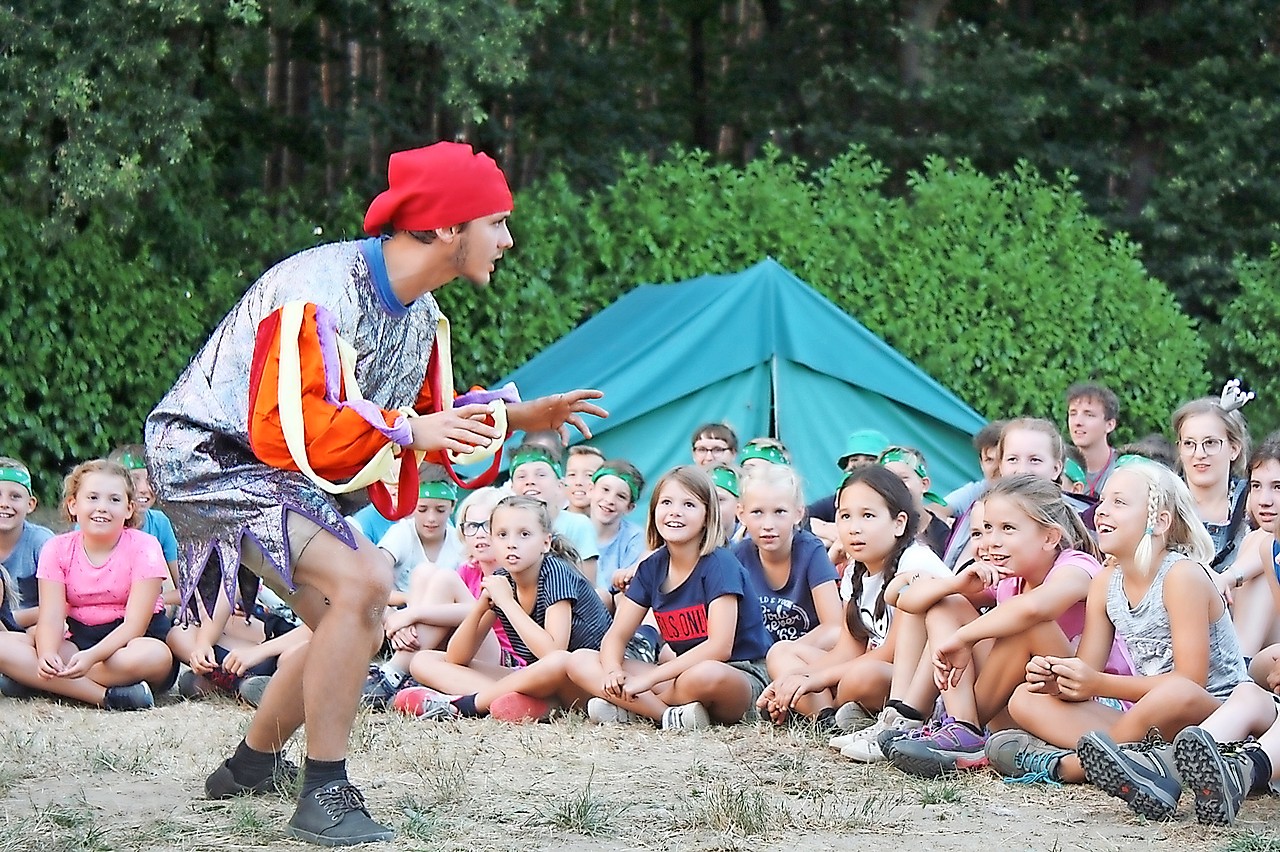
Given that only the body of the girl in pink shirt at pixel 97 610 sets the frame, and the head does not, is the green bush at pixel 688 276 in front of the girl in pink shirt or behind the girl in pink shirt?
behind

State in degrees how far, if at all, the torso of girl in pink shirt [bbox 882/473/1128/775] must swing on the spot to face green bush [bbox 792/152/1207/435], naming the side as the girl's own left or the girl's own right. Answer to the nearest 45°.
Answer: approximately 135° to the girl's own right

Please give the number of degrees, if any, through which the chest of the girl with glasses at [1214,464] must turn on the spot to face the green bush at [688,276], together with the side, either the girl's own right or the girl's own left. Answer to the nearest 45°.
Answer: approximately 90° to the girl's own right

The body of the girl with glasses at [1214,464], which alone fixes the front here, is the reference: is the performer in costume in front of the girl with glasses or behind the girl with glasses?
in front

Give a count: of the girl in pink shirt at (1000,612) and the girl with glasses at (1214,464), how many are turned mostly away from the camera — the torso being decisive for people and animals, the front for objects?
0

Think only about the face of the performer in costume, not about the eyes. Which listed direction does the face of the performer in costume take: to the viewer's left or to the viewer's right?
to the viewer's right

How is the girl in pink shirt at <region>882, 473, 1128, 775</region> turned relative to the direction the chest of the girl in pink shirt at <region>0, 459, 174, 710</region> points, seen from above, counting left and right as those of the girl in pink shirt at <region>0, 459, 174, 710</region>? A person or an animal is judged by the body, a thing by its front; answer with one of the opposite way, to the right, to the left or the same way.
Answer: to the right

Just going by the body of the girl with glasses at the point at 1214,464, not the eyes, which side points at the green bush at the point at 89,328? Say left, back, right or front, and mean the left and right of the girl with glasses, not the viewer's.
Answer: right

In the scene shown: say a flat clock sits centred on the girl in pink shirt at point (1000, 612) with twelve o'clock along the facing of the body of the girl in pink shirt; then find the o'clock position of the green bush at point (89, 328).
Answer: The green bush is roughly at 3 o'clock from the girl in pink shirt.

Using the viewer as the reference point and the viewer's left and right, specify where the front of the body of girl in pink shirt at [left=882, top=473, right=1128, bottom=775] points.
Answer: facing the viewer and to the left of the viewer

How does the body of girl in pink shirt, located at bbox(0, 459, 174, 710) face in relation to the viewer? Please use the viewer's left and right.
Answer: facing the viewer
